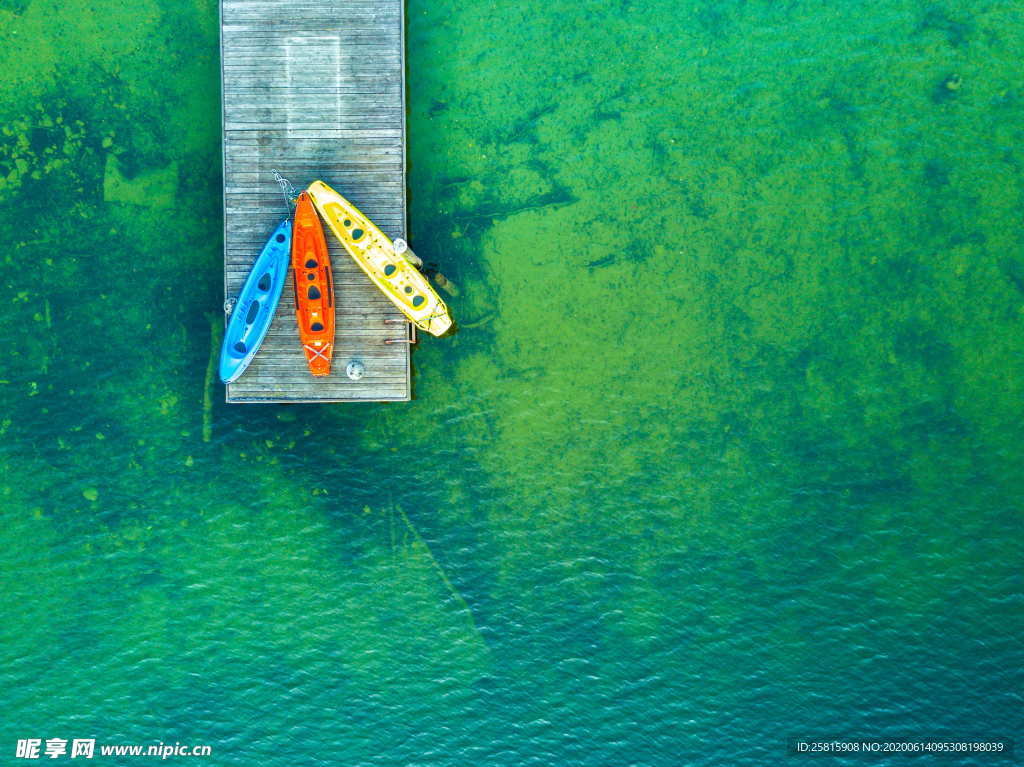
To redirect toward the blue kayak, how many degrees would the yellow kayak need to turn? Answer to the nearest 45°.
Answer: approximately 45° to its left

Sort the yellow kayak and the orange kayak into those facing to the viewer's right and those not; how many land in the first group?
0

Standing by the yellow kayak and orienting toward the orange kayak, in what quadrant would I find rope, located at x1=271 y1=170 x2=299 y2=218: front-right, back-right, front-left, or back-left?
front-right

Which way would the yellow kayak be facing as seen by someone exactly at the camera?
facing away from the viewer and to the left of the viewer

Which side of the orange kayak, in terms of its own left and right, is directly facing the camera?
back
